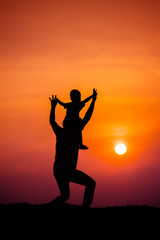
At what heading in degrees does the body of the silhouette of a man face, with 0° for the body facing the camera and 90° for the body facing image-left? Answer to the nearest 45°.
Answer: approximately 315°
